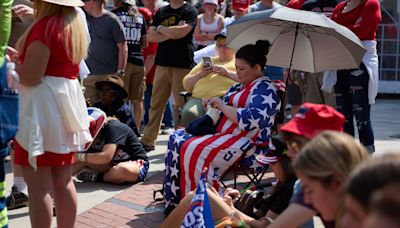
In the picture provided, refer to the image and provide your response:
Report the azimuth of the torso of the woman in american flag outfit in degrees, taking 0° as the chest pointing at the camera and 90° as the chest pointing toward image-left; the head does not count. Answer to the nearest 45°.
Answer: approximately 90°

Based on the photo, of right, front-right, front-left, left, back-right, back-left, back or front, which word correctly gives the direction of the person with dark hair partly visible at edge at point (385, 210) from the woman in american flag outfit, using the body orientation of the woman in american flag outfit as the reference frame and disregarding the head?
left

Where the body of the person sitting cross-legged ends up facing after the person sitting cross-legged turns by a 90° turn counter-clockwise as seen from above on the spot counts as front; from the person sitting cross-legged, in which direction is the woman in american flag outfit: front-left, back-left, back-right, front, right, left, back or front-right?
front-left

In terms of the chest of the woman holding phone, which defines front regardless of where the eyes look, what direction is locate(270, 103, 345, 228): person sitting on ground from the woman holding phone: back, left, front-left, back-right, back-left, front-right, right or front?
front-left

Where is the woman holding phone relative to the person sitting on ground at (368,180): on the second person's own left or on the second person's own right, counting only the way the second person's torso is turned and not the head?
on the second person's own right

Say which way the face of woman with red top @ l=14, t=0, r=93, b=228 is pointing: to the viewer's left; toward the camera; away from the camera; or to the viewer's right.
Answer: away from the camera

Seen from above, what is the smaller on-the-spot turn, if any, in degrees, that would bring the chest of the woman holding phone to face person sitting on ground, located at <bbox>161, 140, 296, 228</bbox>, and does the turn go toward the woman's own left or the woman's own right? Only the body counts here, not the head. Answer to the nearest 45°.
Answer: approximately 45° to the woman's own left

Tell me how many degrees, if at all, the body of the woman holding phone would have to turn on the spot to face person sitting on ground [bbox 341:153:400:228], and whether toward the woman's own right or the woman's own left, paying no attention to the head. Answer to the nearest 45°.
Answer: approximately 45° to the woman's own left

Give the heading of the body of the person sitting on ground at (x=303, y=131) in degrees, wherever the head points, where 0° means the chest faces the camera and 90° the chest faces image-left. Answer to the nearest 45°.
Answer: approximately 90°

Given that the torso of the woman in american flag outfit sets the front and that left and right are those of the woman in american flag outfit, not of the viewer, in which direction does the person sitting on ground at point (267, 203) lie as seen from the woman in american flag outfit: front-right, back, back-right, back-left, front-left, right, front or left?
left

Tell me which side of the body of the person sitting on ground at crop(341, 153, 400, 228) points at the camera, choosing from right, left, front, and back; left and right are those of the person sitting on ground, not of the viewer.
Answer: left

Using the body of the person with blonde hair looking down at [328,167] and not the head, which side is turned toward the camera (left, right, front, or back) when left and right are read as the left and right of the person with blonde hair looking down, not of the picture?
left
